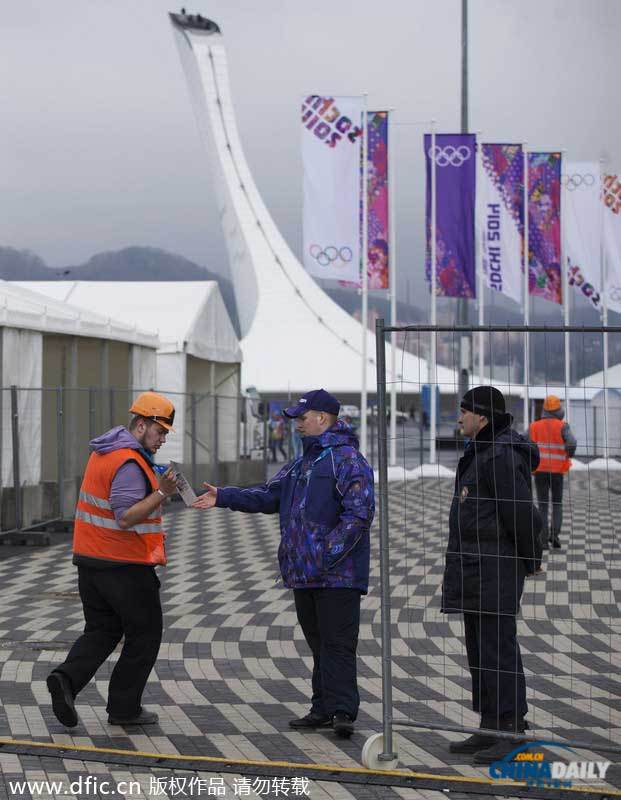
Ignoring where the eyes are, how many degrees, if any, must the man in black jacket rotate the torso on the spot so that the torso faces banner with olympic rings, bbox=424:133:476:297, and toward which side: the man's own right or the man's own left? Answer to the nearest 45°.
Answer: approximately 90° to the man's own right

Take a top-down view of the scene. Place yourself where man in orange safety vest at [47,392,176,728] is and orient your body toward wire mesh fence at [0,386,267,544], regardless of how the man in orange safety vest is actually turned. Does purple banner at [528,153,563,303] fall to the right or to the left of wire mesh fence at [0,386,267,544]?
right

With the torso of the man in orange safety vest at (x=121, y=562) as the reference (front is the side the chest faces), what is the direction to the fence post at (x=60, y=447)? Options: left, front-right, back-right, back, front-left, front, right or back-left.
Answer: left

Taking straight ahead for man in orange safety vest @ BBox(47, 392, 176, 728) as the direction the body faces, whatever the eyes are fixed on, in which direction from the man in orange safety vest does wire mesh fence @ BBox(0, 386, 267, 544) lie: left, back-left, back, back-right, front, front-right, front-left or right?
left

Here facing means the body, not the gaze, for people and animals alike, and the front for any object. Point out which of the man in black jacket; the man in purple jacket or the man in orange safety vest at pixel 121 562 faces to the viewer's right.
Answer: the man in orange safety vest

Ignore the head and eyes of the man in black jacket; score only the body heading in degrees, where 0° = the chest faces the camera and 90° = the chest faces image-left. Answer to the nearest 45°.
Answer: approximately 90°

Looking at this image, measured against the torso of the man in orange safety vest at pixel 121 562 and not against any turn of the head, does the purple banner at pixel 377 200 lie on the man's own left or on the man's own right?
on the man's own left

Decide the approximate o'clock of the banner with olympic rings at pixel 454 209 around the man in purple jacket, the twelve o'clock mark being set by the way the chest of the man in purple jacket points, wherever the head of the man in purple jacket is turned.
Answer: The banner with olympic rings is roughly at 5 o'clock from the man in purple jacket.

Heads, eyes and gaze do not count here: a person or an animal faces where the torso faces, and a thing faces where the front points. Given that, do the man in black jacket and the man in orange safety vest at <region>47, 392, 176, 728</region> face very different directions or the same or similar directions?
very different directions

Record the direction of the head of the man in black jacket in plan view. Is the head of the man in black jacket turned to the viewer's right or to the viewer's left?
to the viewer's left

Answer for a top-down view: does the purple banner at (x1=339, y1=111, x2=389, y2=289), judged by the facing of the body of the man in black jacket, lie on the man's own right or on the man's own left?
on the man's own right

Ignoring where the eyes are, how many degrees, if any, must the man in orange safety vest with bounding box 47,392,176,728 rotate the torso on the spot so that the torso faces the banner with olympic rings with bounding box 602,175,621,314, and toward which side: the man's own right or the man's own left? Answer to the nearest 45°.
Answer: approximately 45° to the man's own left

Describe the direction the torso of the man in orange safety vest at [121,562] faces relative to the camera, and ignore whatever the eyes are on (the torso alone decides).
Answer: to the viewer's right

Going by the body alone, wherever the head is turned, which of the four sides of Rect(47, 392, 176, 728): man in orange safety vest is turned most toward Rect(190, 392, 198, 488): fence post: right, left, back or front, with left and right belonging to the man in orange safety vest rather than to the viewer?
left

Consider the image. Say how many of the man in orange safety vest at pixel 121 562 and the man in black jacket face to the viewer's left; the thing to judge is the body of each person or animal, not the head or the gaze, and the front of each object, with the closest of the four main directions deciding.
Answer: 1
